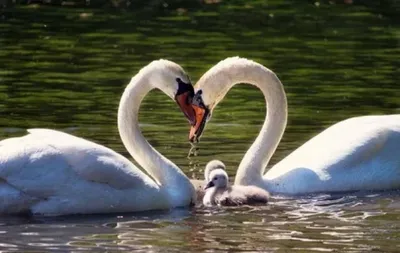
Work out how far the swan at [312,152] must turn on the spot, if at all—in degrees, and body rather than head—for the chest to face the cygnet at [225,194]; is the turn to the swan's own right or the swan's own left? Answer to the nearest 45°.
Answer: approximately 45° to the swan's own left

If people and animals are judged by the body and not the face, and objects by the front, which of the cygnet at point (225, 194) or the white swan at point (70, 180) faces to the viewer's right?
the white swan

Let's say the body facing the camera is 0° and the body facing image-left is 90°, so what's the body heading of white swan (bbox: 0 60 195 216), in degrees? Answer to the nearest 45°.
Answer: approximately 270°

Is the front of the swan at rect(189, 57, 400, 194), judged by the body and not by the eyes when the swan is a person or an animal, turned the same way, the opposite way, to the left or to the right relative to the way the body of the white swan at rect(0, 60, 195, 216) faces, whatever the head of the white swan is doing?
the opposite way

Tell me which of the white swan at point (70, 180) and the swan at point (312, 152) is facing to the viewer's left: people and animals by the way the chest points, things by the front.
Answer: the swan

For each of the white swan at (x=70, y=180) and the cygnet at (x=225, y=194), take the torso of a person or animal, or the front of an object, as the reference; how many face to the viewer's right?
1

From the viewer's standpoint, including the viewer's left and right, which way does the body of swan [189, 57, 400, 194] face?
facing to the left of the viewer

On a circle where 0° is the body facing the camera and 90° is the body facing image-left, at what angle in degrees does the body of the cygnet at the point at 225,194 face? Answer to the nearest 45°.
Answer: approximately 90°

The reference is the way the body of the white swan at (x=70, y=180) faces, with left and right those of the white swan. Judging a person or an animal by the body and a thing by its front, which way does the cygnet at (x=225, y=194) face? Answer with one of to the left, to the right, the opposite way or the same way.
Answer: the opposite way

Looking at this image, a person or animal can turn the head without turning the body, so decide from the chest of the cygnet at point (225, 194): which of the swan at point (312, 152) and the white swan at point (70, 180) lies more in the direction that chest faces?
the white swan

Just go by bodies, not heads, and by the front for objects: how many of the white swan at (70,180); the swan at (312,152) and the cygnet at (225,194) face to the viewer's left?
2
